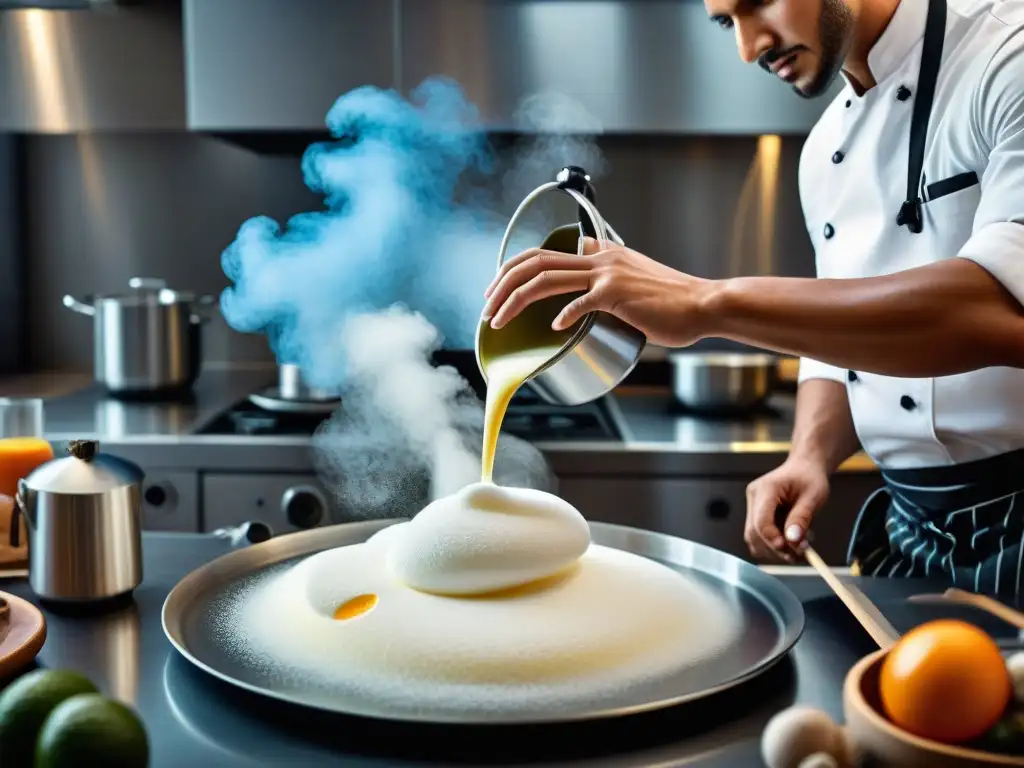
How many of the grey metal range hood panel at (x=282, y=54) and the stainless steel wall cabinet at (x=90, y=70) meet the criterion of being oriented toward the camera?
2

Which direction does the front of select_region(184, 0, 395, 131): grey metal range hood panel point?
toward the camera

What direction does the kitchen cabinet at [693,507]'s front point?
toward the camera

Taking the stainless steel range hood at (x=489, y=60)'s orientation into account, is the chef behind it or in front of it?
in front

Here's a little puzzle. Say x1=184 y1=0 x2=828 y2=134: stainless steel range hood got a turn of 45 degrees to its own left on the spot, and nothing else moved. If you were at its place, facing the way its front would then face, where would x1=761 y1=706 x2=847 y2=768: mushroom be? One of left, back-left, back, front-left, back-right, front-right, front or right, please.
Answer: front-right

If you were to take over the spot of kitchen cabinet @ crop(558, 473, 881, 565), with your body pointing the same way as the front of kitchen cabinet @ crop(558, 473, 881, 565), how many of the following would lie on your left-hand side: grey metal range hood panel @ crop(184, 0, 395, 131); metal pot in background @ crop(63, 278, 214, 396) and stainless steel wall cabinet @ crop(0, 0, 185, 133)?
0

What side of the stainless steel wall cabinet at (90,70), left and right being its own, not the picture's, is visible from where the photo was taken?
front

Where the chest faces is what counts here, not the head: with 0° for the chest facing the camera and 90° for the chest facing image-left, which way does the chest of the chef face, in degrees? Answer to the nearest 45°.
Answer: approximately 45°

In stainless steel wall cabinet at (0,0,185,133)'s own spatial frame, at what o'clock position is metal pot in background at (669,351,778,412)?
The metal pot in background is roughly at 10 o'clock from the stainless steel wall cabinet.

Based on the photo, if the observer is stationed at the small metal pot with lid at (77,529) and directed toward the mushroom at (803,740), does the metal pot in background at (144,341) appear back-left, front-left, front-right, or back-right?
back-left

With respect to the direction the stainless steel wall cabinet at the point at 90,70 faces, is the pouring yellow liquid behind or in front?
in front

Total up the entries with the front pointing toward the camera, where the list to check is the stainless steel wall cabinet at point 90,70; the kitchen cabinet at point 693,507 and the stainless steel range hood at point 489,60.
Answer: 3

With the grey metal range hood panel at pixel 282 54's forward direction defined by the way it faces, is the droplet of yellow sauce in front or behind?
in front

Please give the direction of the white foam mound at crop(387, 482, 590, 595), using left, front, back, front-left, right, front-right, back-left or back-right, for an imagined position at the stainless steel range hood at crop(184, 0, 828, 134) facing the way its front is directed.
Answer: front

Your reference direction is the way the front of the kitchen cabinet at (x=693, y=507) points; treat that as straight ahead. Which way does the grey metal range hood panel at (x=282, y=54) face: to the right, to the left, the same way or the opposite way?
the same way
